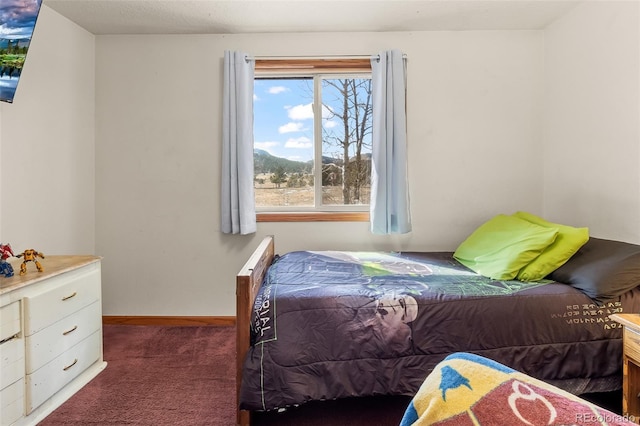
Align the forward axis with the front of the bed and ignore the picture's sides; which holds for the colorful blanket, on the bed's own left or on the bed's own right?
on the bed's own left

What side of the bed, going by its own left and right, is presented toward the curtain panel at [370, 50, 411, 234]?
right

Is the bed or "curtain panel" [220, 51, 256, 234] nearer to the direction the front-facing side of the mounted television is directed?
the bed

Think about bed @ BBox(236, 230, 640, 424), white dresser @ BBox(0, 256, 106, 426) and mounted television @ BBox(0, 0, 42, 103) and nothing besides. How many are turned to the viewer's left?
1

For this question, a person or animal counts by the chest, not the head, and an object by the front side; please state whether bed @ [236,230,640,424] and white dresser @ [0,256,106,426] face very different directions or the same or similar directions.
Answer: very different directions

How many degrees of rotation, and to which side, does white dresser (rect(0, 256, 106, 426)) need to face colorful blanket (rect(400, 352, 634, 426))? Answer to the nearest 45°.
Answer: approximately 45° to its right

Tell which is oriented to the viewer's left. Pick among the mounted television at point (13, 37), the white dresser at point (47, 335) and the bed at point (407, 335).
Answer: the bed

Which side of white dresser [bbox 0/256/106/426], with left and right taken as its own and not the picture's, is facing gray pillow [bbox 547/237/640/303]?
front

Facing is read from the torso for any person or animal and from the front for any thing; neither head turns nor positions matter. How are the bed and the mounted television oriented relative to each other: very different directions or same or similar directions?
very different directions

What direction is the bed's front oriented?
to the viewer's left
